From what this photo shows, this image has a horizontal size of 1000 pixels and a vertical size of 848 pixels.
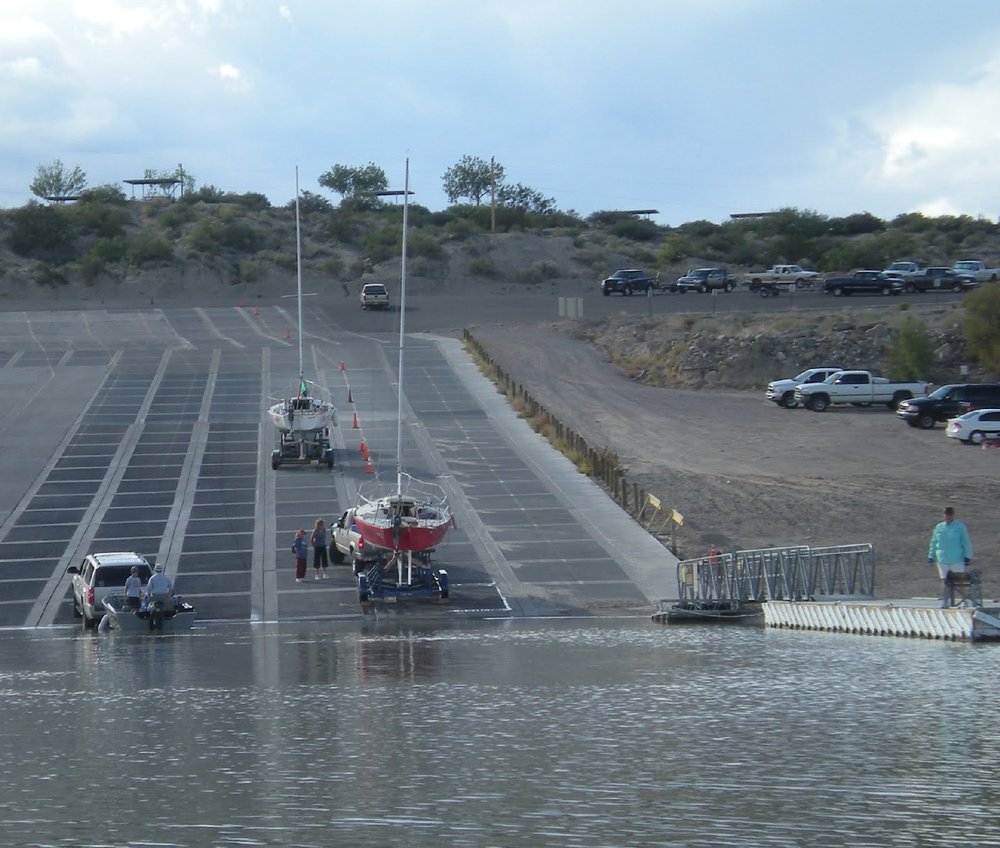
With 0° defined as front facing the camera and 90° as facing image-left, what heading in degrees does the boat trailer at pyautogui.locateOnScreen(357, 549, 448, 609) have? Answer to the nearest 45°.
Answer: approximately 180°

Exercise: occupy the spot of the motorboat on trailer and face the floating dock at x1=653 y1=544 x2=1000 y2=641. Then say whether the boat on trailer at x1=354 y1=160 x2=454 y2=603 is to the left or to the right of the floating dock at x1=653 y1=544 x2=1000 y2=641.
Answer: left

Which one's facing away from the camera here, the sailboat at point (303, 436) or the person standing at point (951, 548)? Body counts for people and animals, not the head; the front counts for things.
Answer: the sailboat

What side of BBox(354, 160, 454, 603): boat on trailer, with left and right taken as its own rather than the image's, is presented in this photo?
back

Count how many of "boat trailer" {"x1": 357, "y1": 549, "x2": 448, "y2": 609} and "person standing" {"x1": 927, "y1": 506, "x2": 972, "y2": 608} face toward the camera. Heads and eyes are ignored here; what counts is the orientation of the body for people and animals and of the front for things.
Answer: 1

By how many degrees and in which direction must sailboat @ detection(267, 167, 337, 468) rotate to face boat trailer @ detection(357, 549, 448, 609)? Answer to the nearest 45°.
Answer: approximately 180°

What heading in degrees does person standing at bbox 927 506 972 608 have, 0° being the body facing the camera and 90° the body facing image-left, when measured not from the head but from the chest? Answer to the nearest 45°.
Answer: approximately 0°

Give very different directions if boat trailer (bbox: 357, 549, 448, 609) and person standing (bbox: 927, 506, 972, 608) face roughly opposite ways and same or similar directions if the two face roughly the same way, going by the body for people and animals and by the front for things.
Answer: very different directions

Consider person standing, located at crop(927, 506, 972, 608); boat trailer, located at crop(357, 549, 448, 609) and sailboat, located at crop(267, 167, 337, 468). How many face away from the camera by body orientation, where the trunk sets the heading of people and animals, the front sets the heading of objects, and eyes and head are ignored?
2

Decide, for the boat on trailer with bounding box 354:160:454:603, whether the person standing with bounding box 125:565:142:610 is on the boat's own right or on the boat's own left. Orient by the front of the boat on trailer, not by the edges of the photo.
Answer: on the boat's own left

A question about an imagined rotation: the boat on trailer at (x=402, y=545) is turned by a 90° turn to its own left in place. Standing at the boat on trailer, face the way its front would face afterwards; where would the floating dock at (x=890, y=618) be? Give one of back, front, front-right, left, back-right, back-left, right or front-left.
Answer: back-left

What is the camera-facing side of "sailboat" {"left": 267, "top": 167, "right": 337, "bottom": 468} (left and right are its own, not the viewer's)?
back
